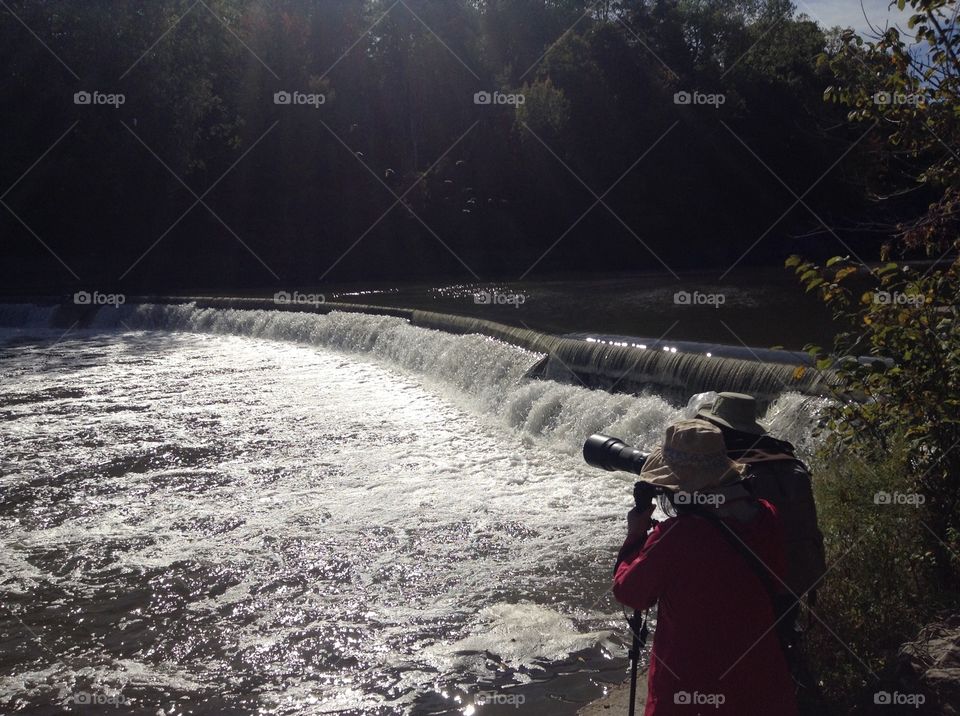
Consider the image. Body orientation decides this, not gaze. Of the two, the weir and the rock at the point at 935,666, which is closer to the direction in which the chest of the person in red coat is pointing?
the weir

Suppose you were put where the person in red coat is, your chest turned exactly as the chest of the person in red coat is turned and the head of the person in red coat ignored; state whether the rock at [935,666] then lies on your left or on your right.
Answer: on your right

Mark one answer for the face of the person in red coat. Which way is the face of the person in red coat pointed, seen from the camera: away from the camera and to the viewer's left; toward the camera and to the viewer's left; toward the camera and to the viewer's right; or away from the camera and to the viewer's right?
away from the camera and to the viewer's left

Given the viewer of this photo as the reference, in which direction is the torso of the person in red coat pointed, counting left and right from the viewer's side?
facing away from the viewer and to the left of the viewer
